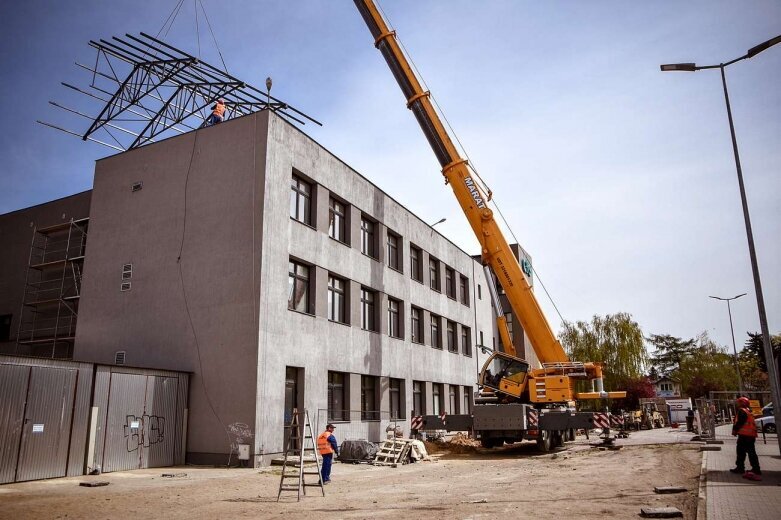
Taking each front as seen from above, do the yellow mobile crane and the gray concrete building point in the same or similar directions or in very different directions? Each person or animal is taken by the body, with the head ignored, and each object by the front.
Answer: very different directions

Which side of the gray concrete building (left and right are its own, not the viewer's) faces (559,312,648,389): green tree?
left

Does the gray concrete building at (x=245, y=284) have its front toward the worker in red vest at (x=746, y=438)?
yes

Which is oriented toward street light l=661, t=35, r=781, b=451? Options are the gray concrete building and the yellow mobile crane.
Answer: the gray concrete building

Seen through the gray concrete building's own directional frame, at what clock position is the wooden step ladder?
The wooden step ladder is roughly at 1 o'clock from the gray concrete building.

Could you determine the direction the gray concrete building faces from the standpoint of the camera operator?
facing the viewer and to the right of the viewer

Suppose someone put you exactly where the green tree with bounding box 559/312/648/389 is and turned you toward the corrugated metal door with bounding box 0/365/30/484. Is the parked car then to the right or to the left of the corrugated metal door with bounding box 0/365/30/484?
left

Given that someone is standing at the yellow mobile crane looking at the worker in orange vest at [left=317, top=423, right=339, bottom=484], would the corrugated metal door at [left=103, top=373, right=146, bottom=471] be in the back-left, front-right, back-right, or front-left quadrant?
front-right

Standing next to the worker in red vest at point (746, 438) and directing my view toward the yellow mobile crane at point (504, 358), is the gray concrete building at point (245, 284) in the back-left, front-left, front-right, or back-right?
front-left

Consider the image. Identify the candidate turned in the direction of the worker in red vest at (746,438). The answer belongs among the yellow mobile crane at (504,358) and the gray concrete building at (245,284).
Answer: the gray concrete building

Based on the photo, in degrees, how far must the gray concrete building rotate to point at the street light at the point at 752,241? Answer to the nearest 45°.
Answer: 0° — it already faces it

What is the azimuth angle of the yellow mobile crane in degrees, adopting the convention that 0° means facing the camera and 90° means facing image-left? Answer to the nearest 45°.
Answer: approximately 90°

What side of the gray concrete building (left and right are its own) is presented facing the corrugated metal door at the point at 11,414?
right

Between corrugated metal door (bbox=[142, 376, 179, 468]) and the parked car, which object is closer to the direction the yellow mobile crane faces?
the corrugated metal door

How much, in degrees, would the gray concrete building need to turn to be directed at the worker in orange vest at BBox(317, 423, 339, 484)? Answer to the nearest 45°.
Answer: approximately 45° to its right
